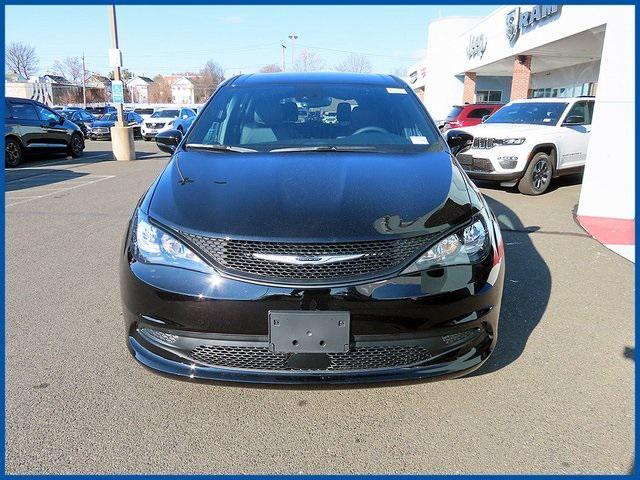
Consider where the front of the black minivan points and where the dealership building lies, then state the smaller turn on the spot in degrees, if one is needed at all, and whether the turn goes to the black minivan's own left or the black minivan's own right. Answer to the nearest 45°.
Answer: approximately 135° to the black minivan's own left

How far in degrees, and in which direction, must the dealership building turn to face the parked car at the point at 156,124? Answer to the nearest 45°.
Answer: approximately 45° to its right

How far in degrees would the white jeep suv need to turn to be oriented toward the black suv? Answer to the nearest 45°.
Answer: approximately 45° to its right

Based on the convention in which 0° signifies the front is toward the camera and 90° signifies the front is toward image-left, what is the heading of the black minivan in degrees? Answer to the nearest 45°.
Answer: approximately 0°

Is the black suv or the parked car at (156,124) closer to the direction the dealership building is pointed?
the black suv

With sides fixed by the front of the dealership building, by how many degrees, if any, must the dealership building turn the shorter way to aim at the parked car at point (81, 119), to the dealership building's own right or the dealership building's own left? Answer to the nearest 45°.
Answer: approximately 45° to the dealership building's own right

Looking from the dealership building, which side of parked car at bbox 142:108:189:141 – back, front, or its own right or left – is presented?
left

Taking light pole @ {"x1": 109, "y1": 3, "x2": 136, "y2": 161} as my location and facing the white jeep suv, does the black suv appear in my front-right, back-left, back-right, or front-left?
back-right

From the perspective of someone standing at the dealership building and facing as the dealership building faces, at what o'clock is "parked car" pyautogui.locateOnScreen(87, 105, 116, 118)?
The parked car is roughly at 2 o'clock from the dealership building.

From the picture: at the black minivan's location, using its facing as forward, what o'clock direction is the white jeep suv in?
The white jeep suv is roughly at 7 o'clock from the black minivan.

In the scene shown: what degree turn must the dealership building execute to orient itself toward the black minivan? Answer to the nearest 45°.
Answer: approximately 45° to its left
